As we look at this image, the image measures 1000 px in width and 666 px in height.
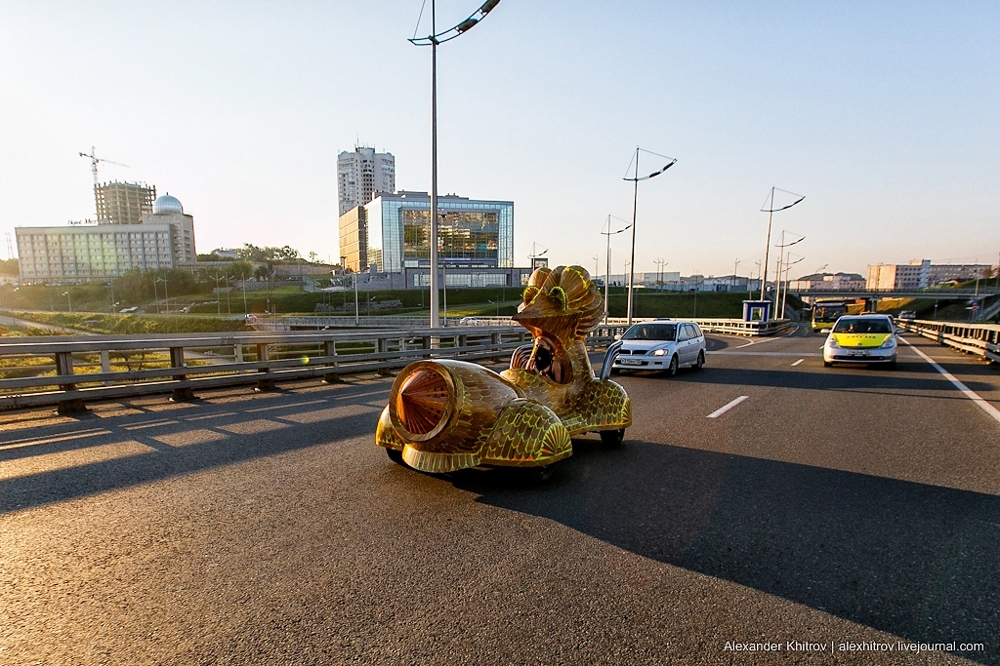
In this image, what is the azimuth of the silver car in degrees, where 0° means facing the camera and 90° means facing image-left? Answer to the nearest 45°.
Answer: approximately 45°

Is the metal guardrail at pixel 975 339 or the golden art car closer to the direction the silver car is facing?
the golden art car

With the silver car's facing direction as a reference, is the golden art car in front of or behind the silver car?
in front
